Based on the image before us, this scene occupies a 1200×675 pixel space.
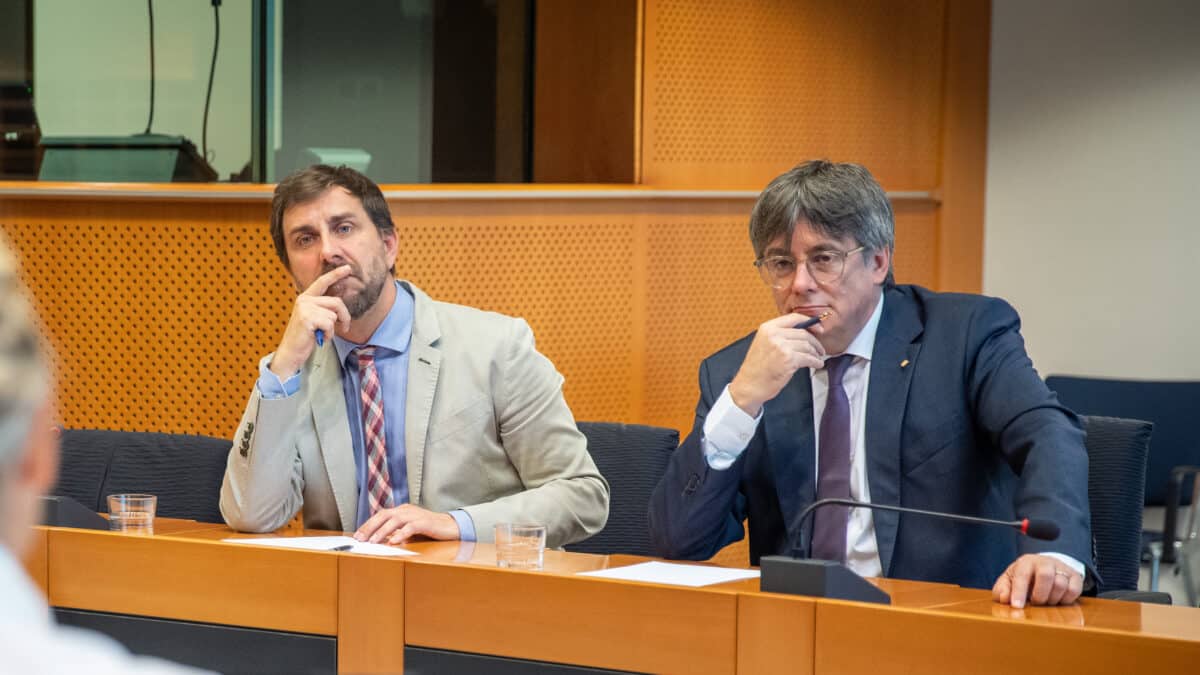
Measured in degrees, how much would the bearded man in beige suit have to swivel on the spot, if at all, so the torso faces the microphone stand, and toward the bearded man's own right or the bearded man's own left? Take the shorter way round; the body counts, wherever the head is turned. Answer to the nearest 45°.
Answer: approximately 90° to the bearded man's own left

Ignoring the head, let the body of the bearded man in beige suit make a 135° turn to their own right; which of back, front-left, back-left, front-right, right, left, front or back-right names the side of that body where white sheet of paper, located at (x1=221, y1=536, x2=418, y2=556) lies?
back

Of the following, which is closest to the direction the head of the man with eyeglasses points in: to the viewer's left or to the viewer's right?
to the viewer's left

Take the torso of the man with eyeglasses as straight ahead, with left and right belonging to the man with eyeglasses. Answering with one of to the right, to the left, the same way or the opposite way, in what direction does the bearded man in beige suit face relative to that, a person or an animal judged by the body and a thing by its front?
the same way

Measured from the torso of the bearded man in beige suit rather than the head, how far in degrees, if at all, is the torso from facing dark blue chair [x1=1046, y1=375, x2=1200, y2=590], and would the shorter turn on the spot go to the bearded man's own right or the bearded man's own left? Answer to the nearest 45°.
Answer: approximately 180°

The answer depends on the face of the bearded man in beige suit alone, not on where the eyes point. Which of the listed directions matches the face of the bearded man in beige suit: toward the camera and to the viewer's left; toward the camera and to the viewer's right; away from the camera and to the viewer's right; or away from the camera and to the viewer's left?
toward the camera and to the viewer's left

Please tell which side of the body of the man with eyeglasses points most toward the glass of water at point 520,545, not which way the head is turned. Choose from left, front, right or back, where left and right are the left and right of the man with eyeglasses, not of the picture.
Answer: front

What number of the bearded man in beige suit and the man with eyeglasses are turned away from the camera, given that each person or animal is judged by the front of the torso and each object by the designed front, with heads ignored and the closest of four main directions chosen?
0

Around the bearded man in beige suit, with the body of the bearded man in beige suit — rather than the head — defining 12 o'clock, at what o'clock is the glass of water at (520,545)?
The glass of water is roughly at 10 o'clock from the bearded man in beige suit.

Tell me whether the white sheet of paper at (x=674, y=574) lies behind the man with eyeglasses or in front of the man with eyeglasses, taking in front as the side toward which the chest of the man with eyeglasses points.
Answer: in front

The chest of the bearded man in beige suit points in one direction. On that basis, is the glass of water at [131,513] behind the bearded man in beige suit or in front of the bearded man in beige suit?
in front

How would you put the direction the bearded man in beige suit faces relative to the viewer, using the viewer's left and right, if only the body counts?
facing the viewer and to the left of the viewer
